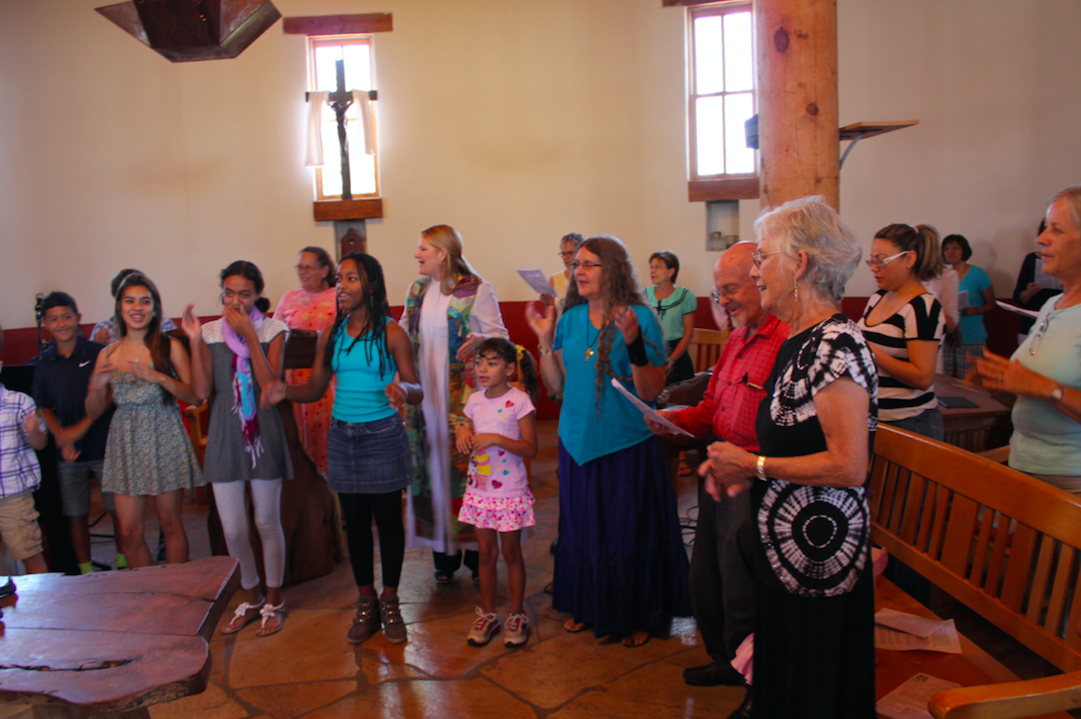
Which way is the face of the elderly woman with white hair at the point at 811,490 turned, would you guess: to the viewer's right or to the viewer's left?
to the viewer's left

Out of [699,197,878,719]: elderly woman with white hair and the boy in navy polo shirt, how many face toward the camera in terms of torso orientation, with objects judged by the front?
1

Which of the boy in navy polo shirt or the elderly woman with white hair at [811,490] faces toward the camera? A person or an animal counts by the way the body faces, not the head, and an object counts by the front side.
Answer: the boy in navy polo shirt

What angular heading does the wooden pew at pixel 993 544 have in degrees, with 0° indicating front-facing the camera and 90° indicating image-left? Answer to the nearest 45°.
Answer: approximately 45°

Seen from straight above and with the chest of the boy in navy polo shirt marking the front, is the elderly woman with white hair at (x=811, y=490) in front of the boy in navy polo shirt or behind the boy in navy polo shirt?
in front

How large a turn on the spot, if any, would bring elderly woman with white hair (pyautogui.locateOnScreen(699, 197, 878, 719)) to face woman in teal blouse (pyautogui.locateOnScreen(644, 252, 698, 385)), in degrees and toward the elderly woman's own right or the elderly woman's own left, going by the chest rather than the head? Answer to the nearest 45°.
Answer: approximately 90° to the elderly woman's own right

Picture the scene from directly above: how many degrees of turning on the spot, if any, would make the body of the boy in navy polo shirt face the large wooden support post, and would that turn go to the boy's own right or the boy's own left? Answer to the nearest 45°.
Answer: approximately 45° to the boy's own left

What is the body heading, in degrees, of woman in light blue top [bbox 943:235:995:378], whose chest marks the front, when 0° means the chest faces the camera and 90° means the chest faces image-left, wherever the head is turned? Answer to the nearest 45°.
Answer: approximately 45°

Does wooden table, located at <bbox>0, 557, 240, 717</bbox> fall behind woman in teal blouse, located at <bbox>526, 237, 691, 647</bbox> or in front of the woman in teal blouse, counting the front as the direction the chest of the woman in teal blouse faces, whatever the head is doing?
in front

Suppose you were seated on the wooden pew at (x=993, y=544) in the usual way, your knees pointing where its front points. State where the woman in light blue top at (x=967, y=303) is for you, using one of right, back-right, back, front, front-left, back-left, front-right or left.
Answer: back-right

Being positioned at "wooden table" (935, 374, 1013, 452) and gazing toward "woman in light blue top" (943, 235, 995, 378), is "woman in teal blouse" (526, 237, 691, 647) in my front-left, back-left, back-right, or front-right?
back-left
